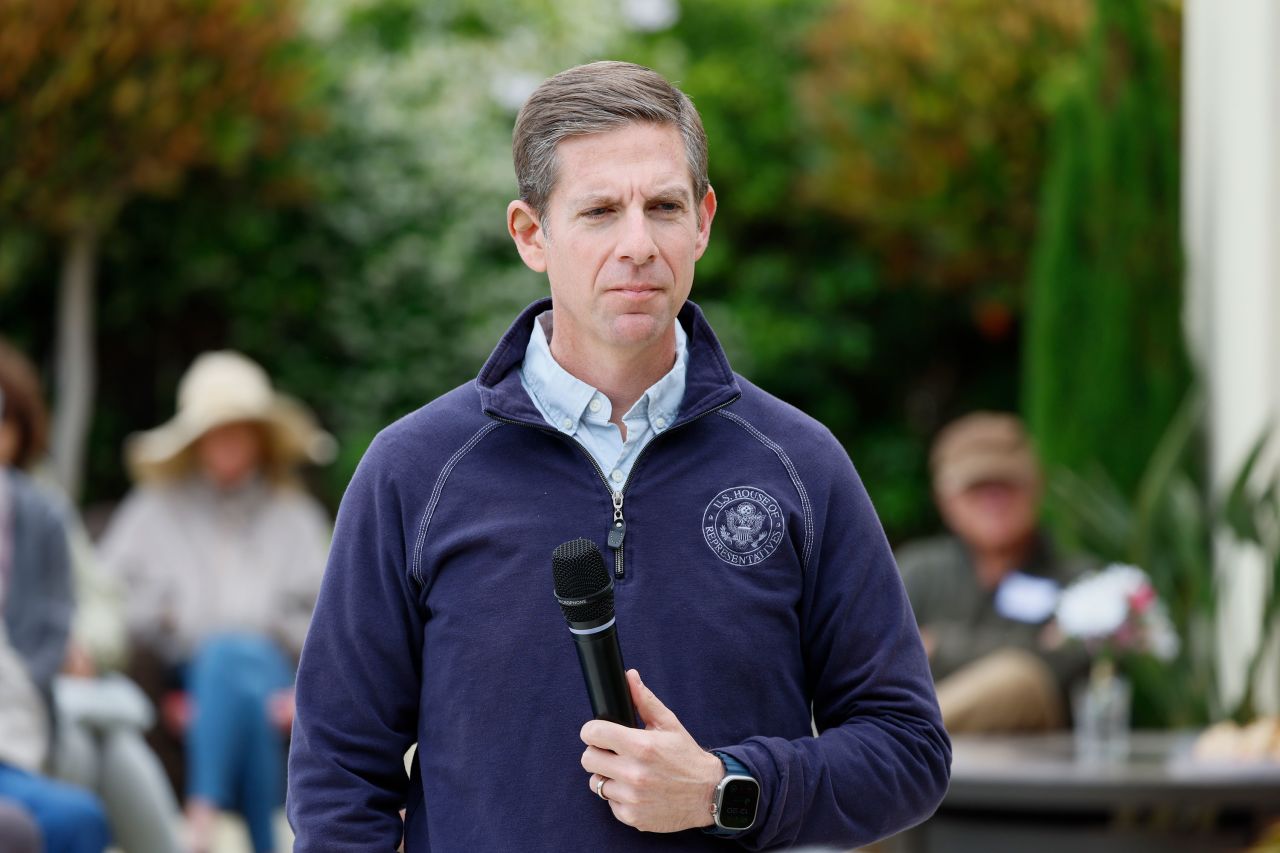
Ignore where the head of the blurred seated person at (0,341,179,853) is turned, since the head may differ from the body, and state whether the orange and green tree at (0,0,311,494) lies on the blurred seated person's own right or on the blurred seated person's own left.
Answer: on the blurred seated person's own left

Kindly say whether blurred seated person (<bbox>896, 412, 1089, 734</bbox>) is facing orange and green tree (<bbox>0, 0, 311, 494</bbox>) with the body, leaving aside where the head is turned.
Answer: no

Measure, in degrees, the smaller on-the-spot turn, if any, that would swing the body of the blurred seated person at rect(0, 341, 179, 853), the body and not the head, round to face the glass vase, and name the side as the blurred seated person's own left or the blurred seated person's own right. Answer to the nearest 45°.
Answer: approximately 45° to the blurred seated person's own left

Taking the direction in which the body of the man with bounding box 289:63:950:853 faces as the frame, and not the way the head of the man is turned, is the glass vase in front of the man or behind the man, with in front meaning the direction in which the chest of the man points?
behind

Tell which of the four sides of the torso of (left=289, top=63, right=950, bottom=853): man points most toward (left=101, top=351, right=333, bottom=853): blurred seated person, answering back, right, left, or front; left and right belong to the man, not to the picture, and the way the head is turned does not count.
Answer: back

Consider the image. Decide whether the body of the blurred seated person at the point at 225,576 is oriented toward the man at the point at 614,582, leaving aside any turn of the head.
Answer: yes

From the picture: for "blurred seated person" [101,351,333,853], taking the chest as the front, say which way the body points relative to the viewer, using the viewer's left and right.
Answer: facing the viewer

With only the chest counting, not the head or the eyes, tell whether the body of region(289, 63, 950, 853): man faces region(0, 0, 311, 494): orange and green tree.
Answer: no

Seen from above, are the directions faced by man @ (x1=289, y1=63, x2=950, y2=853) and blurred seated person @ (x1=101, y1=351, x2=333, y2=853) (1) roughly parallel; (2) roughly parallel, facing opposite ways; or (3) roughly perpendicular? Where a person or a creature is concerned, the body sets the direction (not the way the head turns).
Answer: roughly parallel

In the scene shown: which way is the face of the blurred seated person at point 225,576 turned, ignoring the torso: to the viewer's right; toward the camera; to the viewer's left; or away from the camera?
toward the camera

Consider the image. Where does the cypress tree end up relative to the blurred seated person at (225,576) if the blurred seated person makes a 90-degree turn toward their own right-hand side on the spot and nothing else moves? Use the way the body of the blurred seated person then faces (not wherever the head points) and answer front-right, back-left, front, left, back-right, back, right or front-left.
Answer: back

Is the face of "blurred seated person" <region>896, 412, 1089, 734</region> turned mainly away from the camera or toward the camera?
toward the camera

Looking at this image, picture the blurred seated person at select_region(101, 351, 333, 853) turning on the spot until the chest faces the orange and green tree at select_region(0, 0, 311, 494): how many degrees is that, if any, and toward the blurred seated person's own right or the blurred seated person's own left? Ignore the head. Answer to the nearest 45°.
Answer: approximately 180°

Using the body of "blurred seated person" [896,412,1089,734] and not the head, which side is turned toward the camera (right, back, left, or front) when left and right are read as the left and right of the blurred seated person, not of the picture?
front

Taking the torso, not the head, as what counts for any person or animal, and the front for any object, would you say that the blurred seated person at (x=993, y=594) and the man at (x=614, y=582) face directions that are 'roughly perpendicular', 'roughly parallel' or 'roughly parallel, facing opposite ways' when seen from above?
roughly parallel

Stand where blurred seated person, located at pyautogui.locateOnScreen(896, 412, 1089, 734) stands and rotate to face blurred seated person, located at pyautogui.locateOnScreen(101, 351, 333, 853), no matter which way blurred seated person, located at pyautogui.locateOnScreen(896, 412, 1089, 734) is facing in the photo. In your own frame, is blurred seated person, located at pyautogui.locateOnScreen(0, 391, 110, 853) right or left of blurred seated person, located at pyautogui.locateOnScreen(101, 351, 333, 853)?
left
